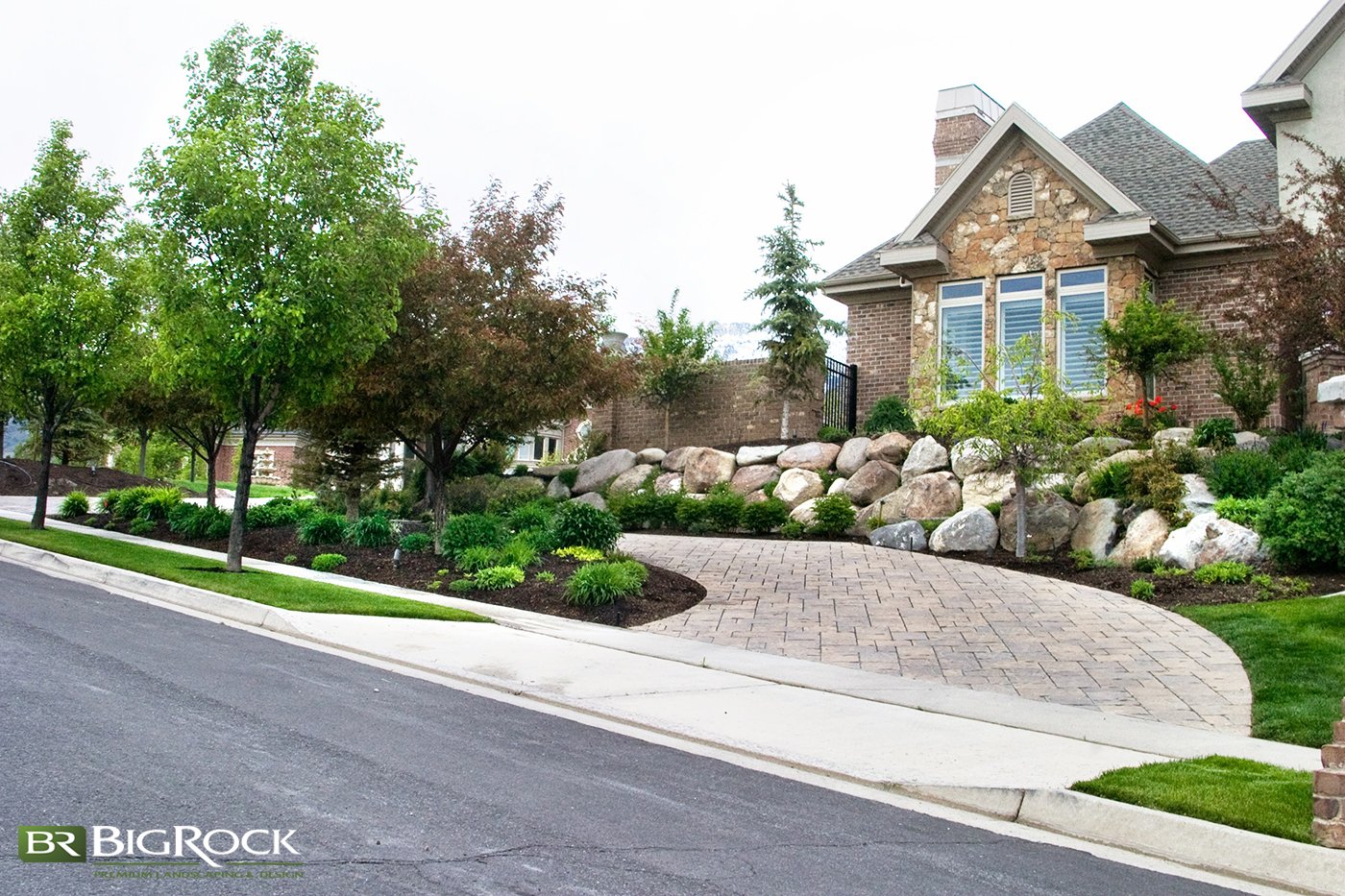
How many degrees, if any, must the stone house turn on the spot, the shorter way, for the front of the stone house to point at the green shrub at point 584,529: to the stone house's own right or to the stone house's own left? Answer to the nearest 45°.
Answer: approximately 45° to the stone house's own right

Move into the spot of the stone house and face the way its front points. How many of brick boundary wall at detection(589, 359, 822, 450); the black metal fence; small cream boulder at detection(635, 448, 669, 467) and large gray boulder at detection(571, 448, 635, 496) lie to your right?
4

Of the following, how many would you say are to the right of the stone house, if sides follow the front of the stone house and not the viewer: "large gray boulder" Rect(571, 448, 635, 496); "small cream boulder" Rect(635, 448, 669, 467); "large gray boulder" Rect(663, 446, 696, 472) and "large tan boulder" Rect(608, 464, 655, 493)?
4

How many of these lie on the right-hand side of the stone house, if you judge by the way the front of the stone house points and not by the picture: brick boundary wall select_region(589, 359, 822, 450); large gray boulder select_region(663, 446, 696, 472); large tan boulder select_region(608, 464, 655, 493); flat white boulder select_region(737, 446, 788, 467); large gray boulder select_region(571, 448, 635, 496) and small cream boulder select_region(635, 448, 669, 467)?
6

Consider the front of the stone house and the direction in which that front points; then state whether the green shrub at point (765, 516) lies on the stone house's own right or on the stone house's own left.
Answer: on the stone house's own right

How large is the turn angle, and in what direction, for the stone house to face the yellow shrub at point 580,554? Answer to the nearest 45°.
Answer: approximately 45° to its right

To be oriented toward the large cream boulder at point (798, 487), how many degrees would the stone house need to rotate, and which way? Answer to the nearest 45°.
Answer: approximately 45° to its right

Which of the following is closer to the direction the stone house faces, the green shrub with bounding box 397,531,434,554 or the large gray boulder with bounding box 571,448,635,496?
the green shrub

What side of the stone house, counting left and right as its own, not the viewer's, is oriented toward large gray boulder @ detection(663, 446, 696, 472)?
right

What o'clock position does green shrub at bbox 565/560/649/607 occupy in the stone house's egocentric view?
The green shrub is roughly at 1 o'clock from the stone house.

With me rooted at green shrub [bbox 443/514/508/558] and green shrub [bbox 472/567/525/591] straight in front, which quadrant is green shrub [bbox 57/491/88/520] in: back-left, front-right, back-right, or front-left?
back-right

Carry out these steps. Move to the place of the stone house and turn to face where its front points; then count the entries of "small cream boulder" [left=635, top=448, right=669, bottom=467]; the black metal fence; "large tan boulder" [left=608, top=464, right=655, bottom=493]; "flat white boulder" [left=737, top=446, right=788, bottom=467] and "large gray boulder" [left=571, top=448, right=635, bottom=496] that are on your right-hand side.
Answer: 5

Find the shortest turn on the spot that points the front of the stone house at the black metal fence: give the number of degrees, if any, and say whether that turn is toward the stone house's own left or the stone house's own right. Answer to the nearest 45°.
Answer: approximately 90° to the stone house's own right

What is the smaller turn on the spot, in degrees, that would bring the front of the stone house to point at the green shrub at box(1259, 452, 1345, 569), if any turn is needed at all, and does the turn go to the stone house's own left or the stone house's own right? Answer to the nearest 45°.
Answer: approximately 45° to the stone house's own left

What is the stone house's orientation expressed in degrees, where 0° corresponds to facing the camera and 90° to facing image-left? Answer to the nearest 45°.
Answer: approximately 0°

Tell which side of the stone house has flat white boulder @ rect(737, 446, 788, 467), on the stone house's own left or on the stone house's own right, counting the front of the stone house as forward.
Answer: on the stone house's own right
